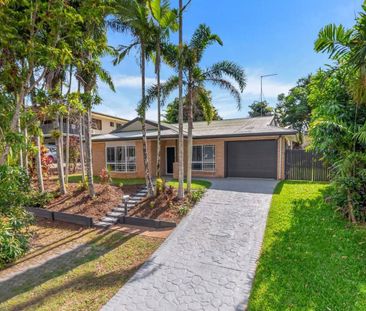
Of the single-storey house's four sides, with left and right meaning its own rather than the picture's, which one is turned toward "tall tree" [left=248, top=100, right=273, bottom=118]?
back

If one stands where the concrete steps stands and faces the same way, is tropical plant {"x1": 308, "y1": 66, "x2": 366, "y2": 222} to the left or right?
on its left

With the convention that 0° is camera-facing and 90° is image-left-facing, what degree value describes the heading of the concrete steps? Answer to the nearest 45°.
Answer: approximately 45°

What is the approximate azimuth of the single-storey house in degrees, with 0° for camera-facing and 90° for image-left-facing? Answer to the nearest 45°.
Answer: approximately 0°

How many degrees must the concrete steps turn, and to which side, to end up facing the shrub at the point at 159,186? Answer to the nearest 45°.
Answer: approximately 135° to its left

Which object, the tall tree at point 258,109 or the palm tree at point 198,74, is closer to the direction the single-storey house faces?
the palm tree

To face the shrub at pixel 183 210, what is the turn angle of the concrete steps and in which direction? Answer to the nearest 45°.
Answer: approximately 90° to its left

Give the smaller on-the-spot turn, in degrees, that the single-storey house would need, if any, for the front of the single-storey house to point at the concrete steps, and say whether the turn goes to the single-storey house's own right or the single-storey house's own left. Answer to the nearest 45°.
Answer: approximately 45° to the single-storey house's own right

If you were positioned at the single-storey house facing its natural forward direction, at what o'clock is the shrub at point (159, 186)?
The shrub is roughly at 1 o'clock from the single-storey house.

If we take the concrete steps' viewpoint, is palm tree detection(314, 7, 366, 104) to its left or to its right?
on its left
